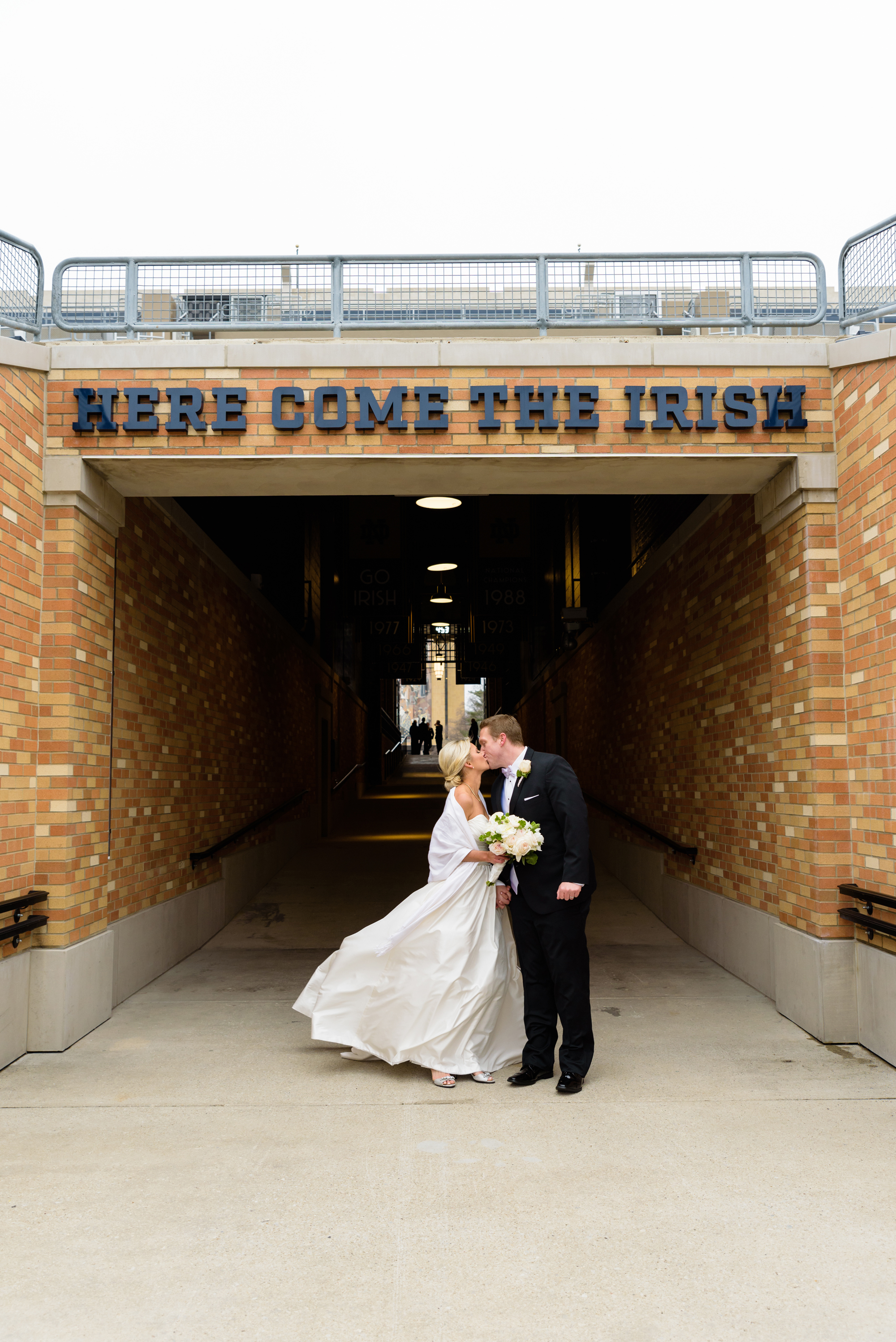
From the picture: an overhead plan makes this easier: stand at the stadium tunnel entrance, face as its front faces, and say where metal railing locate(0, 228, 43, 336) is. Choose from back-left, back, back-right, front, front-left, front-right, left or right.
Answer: right

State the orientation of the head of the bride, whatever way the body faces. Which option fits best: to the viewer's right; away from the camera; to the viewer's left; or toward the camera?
to the viewer's right

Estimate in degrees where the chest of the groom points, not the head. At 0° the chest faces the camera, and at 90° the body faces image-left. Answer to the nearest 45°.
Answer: approximately 45°

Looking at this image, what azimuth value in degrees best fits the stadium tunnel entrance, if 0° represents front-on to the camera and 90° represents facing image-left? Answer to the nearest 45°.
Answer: approximately 0°

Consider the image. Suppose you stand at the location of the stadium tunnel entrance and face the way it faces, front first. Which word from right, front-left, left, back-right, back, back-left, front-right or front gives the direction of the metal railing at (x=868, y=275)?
left

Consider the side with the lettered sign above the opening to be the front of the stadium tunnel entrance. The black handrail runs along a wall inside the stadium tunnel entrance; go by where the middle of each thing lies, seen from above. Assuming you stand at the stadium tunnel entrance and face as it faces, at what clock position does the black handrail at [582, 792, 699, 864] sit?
The black handrail is roughly at 7 o'clock from the stadium tunnel entrance.
